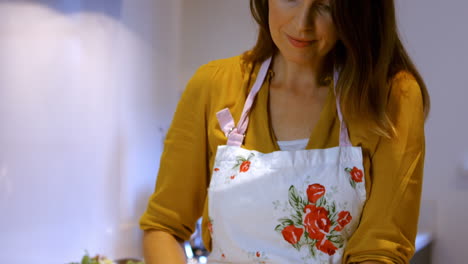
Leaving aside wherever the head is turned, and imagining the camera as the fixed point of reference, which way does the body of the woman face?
toward the camera
